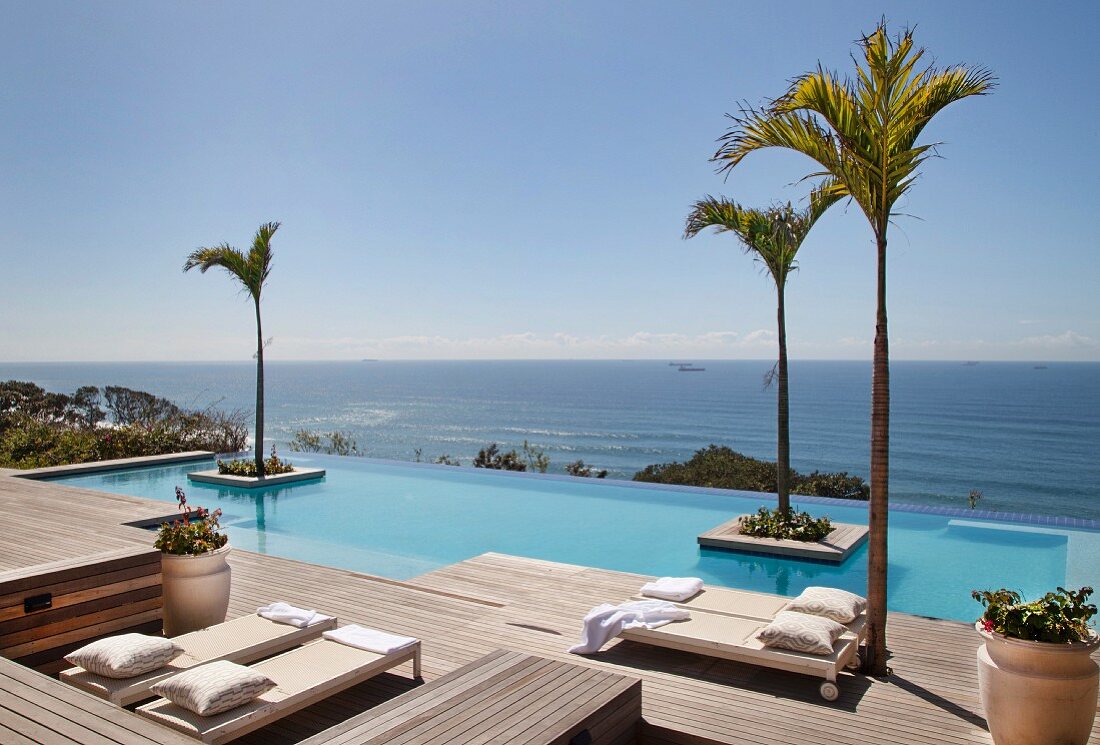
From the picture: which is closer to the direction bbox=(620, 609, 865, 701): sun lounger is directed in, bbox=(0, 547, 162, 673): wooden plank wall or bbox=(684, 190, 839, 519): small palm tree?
the wooden plank wall

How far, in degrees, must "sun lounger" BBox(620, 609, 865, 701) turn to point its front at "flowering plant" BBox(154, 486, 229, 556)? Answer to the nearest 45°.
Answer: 0° — it already faces it

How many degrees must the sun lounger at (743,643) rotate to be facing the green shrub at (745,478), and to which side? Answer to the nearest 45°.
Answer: approximately 90° to its right

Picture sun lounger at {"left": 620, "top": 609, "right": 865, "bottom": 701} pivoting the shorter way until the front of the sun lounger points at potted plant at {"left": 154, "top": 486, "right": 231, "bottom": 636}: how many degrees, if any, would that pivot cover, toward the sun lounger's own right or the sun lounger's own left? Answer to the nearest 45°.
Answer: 0° — it already faces it

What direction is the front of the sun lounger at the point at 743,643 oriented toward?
to the viewer's left

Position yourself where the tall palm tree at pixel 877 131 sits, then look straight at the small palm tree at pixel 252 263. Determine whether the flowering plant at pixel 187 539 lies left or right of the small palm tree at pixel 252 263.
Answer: left

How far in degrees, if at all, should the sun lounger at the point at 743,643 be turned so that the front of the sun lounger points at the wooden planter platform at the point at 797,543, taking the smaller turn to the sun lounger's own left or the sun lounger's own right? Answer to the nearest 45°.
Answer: approximately 90° to the sun lounger's own right

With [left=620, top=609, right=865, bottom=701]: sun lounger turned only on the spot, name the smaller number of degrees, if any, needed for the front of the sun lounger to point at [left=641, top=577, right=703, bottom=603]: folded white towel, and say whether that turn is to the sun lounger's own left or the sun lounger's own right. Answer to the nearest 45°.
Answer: approximately 45° to the sun lounger's own right

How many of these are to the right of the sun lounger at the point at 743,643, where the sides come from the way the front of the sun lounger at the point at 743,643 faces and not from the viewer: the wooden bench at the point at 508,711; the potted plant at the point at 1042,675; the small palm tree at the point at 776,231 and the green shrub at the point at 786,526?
2

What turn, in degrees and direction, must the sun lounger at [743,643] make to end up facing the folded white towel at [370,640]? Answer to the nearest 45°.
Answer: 0° — it already faces it

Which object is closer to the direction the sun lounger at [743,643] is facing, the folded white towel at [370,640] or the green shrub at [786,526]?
the folded white towel

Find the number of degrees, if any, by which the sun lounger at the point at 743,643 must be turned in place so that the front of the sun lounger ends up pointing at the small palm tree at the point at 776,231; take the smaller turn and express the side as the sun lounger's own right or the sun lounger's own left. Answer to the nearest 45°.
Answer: approximately 90° to the sun lounger's own right

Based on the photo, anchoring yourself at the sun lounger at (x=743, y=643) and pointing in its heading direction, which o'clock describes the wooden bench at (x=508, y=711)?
The wooden bench is roughly at 10 o'clock from the sun lounger.

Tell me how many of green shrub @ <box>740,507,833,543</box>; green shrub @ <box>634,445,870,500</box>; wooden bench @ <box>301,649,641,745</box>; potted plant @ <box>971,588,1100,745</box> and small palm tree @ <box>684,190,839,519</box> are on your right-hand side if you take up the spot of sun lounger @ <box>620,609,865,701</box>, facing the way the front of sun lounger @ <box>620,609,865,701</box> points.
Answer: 3
